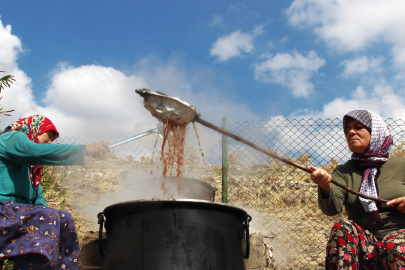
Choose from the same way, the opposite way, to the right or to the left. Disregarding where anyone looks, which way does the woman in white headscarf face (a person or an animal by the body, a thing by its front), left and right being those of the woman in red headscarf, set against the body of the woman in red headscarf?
the opposite way

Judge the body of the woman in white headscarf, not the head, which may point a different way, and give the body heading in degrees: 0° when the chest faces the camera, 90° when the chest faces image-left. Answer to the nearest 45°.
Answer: approximately 45°

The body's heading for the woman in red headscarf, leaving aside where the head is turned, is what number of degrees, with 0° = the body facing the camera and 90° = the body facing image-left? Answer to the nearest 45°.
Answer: approximately 270°

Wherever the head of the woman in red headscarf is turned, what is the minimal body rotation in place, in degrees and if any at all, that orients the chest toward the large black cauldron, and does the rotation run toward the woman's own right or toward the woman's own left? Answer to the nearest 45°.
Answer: approximately 45° to the woman's own right

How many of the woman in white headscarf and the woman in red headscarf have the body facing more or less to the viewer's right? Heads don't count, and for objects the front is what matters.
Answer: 1

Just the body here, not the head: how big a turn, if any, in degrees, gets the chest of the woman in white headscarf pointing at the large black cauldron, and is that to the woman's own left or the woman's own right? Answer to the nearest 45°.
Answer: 0° — they already face it
